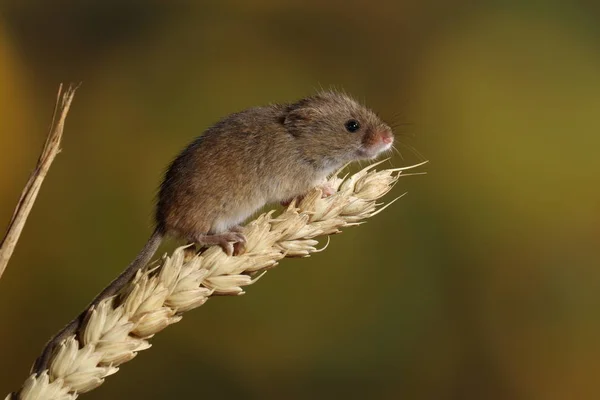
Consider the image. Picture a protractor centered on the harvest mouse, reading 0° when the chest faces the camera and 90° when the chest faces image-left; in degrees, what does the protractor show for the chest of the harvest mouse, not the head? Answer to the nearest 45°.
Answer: approximately 270°

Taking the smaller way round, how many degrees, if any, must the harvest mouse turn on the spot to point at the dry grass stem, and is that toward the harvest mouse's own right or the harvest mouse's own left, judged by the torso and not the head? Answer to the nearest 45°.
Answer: approximately 135° to the harvest mouse's own right
